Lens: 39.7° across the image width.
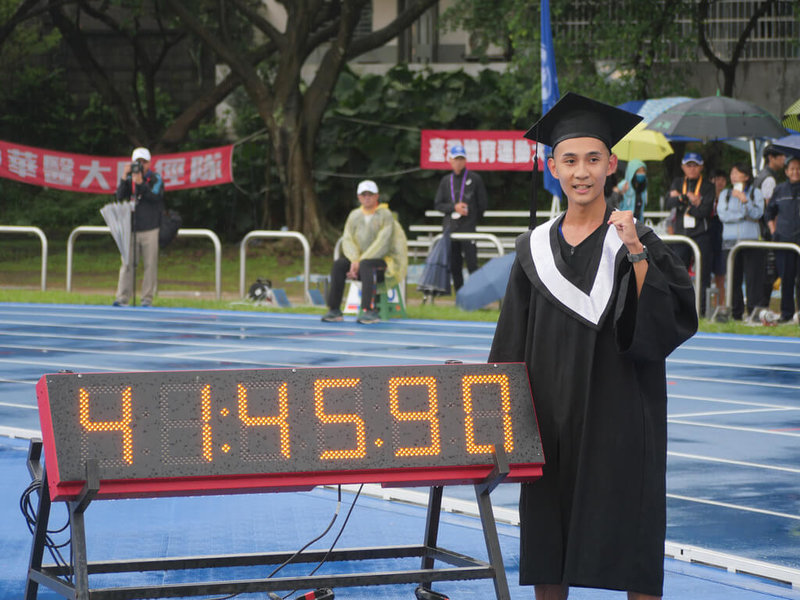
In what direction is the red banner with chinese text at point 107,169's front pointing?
toward the camera

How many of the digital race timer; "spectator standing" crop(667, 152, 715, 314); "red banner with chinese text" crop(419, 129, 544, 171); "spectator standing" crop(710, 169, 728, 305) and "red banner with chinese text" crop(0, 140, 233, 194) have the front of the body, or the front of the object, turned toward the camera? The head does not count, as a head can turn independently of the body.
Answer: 5

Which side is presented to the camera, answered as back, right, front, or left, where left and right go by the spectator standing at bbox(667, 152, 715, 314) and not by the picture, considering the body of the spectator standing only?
front

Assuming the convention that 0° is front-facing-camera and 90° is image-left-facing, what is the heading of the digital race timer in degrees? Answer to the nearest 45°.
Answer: approximately 0°

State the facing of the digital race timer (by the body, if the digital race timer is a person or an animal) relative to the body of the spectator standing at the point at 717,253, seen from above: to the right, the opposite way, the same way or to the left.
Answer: the same way

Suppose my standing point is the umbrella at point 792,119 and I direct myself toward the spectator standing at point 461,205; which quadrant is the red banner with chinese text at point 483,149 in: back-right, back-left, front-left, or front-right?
front-right

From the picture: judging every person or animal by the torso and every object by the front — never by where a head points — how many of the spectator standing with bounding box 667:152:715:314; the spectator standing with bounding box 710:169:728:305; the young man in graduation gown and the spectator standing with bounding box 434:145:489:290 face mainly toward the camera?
4

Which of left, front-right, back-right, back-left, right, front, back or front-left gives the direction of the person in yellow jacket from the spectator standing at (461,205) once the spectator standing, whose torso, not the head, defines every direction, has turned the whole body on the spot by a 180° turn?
back-left

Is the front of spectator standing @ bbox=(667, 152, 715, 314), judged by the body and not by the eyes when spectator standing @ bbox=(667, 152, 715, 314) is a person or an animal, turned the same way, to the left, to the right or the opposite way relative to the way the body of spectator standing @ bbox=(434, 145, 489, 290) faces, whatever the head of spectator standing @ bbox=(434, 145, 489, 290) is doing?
the same way

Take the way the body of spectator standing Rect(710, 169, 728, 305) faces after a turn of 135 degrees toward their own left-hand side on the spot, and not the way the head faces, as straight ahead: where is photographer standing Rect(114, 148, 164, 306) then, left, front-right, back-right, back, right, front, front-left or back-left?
back-left

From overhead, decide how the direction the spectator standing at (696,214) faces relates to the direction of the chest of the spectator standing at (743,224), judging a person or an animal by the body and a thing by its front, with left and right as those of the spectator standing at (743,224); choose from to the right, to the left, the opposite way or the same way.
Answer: the same way

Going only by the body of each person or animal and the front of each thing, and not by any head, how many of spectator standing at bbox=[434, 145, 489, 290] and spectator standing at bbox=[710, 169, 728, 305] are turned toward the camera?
2

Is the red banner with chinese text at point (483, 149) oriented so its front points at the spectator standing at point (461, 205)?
yes

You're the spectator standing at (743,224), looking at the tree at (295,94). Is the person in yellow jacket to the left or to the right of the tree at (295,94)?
left

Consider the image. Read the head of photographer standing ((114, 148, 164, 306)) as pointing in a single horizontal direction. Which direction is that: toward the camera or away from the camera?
toward the camera

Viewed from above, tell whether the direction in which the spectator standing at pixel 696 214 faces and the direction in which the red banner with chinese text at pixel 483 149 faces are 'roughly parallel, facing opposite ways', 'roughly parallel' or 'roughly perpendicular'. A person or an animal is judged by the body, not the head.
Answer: roughly parallel

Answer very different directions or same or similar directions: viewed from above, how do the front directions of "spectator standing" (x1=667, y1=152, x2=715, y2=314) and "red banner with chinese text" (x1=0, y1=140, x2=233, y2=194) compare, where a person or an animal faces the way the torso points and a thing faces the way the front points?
same or similar directions

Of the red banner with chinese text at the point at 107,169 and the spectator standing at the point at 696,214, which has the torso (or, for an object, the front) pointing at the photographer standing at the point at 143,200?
the red banner with chinese text

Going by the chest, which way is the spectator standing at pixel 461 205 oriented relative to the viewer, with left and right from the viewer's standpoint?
facing the viewer
